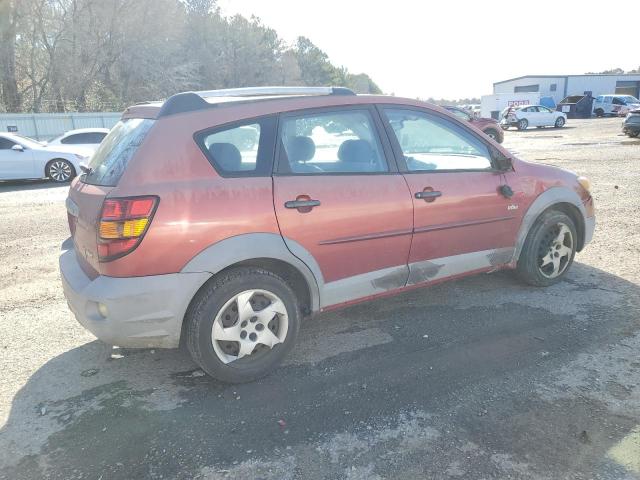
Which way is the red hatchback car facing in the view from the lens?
facing away from the viewer and to the right of the viewer

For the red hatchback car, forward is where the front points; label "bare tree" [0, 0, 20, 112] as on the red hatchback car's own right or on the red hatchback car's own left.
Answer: on the red hatchback car's own left

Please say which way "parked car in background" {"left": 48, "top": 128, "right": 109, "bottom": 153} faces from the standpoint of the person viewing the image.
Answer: facing to the left of the viewer

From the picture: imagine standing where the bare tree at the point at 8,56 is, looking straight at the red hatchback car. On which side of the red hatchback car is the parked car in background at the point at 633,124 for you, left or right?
left
